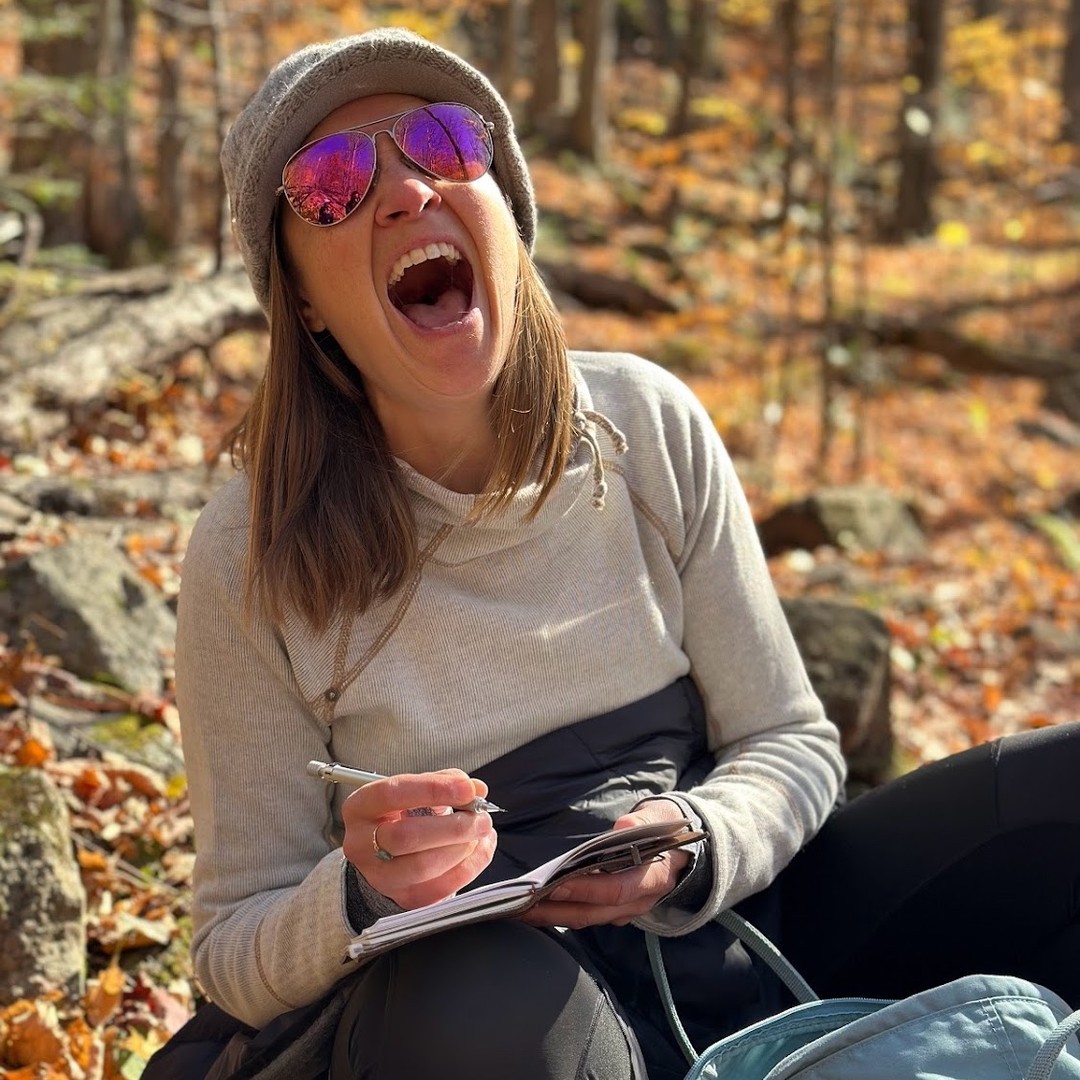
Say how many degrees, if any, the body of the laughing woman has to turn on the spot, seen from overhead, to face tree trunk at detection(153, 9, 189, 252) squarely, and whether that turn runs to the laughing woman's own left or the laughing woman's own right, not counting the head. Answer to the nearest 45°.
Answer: approximately 180°

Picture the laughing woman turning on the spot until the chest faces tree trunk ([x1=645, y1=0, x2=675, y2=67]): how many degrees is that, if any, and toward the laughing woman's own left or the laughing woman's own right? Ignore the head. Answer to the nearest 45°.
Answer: approximately 180°

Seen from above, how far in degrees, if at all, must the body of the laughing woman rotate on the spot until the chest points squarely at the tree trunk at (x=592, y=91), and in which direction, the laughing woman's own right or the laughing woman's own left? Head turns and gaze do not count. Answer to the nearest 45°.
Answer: approximately 180°

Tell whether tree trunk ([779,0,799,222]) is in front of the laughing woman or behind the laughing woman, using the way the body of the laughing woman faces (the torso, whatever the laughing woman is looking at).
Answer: behind

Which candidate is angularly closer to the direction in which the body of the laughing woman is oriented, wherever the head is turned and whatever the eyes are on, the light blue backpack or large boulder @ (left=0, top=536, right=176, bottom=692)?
the light blue backpack

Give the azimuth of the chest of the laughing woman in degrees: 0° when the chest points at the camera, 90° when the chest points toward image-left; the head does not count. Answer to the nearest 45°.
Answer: approximately 0°

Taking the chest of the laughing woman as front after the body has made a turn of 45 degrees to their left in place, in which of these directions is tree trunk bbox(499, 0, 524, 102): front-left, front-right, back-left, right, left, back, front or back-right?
back-left

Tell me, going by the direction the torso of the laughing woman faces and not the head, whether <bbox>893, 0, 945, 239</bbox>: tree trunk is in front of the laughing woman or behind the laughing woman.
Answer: behind

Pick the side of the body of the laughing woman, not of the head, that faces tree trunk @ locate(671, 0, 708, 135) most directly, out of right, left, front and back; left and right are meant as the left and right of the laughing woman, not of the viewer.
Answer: back

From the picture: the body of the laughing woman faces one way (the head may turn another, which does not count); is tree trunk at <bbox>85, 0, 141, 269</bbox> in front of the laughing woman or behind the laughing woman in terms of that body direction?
behind

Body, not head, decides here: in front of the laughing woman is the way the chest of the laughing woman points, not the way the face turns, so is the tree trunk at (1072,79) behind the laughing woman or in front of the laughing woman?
behind

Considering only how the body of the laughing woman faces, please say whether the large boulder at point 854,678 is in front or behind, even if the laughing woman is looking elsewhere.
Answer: behind

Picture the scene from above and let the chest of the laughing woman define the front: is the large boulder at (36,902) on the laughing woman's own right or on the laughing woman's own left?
on the laughing woman's own right
